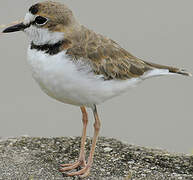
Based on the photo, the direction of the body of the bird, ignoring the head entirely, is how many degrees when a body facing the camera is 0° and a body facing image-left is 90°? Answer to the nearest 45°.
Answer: approximately 90°
